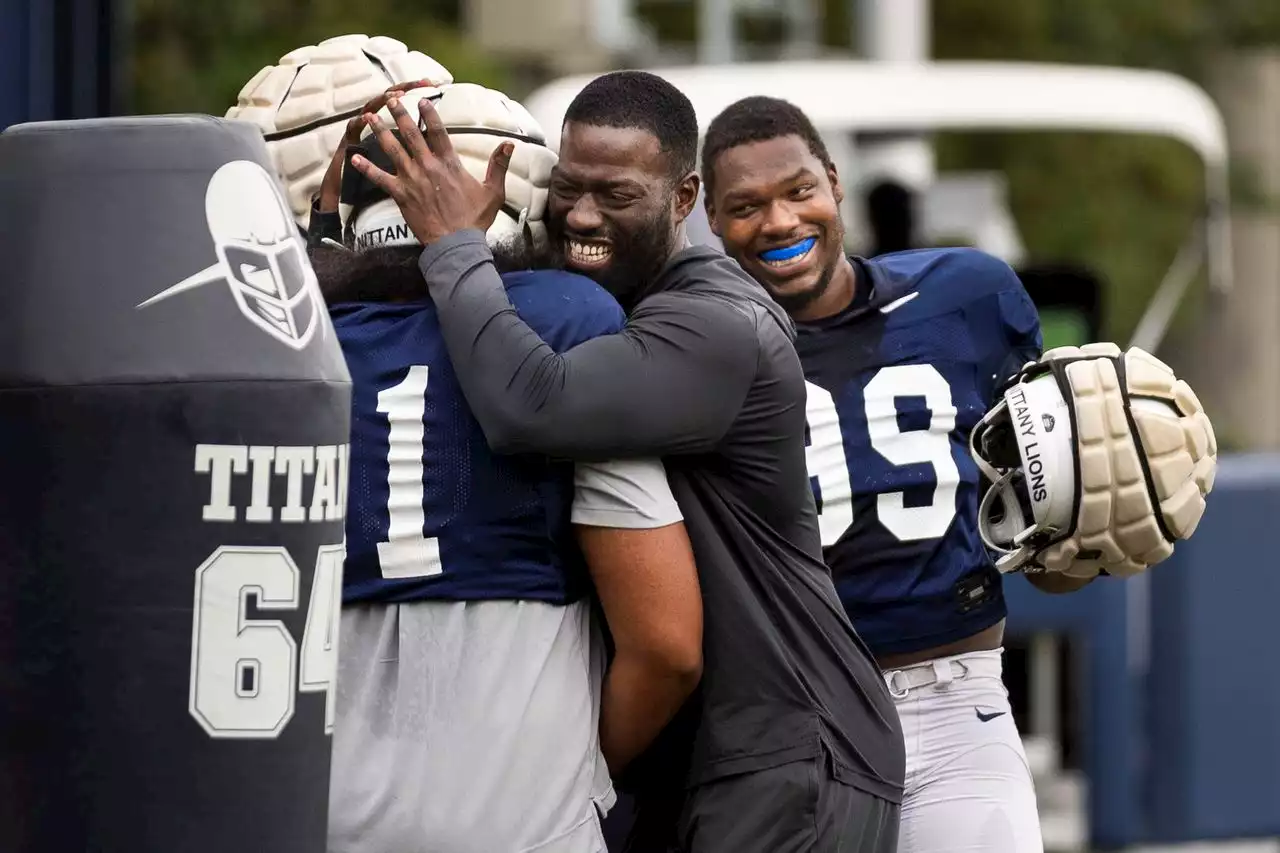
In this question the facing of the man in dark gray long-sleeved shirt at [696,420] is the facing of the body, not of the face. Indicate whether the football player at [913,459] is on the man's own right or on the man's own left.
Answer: on the man's own right

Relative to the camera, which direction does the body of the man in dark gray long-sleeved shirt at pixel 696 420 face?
to the viewer's left
